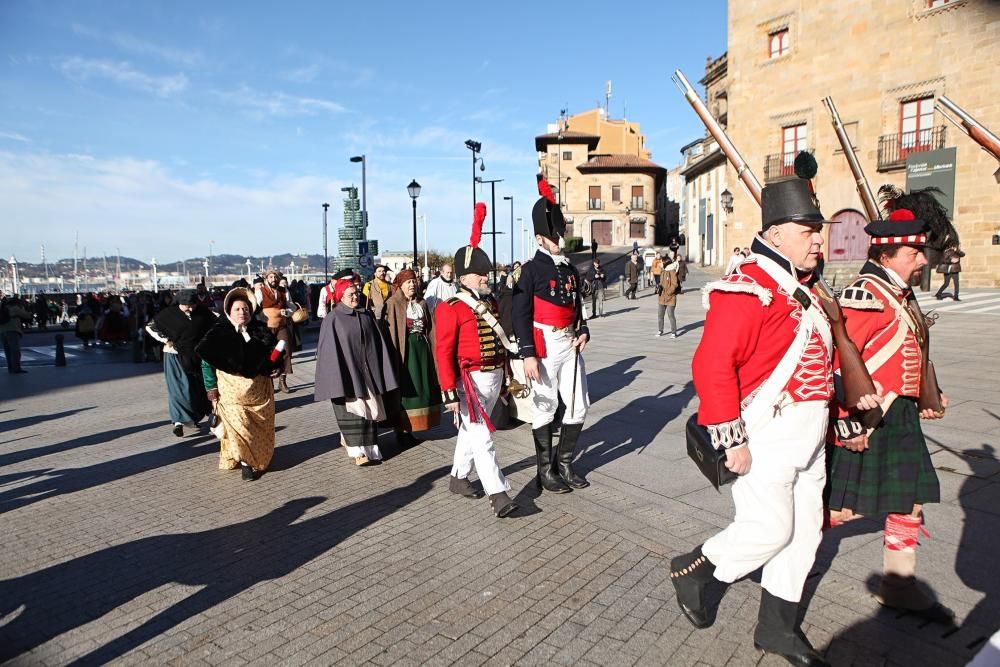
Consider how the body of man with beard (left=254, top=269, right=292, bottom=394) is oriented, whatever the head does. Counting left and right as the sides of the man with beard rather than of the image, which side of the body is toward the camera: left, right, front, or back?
front

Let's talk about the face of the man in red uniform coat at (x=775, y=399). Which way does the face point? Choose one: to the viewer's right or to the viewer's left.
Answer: to the viewer's right

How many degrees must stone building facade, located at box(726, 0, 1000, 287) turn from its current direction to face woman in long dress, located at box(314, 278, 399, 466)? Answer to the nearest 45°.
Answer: approximately 45° to its left

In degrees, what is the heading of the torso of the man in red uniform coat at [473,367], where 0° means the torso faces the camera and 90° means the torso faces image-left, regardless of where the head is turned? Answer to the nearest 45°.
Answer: approximately 315°

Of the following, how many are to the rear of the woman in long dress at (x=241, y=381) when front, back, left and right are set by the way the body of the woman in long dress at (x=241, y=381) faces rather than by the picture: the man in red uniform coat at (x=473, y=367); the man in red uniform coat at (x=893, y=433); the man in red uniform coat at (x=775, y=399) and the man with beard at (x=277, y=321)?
1

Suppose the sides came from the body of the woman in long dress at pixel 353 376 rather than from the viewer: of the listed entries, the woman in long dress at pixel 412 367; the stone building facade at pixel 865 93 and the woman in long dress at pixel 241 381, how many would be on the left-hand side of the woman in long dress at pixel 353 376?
2

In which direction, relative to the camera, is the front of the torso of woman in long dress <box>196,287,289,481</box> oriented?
toward the camera

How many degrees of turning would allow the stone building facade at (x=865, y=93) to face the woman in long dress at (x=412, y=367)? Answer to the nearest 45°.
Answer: approximately 45° to its left

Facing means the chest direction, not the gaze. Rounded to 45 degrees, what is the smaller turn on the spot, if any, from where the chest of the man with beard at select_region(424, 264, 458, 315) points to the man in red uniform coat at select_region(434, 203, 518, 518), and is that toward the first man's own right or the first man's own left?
approximately 45° to the first man's own right

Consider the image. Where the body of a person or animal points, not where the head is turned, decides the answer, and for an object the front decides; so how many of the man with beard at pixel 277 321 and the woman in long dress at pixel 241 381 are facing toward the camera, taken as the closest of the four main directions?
2
